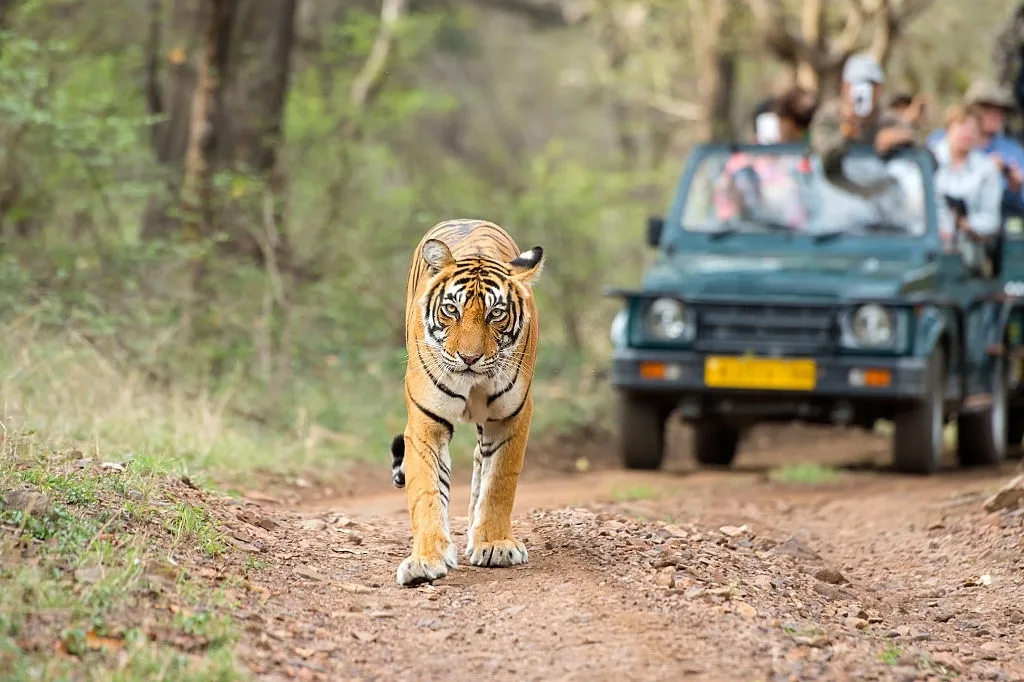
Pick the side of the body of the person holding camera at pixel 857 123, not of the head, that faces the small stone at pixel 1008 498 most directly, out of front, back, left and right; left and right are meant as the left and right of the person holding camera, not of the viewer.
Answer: front

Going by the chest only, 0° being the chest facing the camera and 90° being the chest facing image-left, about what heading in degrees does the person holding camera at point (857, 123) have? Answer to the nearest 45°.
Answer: approximately 0°

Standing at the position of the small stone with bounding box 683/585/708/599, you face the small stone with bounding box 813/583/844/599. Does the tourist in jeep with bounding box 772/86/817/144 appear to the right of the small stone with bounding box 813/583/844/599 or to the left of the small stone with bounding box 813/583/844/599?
left

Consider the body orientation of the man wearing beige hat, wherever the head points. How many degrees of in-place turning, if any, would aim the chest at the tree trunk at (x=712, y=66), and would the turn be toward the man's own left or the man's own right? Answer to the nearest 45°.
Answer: approximately 90° to the man's own right

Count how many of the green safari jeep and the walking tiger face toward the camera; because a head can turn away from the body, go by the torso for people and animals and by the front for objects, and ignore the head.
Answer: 2

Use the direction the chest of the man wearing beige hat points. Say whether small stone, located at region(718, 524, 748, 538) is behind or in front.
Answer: in front

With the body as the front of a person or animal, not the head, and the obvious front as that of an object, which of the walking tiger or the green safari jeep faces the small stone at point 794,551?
the green safari jeep

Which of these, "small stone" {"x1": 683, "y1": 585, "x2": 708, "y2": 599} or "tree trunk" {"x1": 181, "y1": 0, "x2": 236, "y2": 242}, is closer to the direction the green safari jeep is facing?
the small stone

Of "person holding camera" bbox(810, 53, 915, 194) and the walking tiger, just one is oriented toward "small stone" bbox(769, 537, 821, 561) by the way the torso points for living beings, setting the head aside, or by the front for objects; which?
the person holding camera

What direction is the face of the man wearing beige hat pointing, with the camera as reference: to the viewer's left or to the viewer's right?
to the viewer's left
